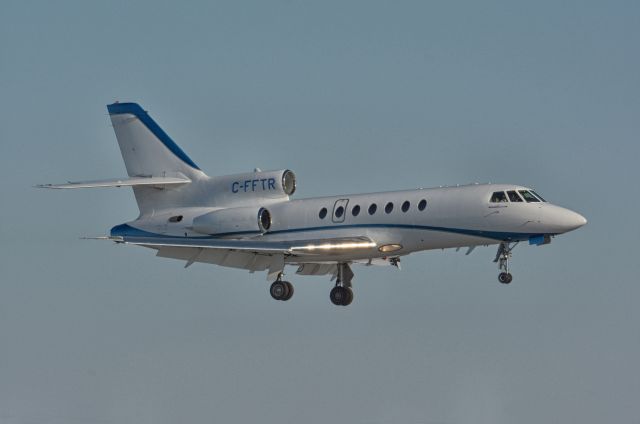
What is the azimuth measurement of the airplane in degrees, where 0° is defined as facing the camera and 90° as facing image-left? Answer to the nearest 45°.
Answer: approximately 315°
